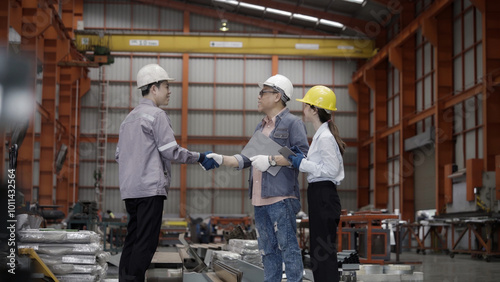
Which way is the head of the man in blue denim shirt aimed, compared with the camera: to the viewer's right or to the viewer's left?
to the viewer's left

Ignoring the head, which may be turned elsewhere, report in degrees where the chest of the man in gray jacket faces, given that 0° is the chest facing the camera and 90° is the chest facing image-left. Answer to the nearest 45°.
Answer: approximately 225°

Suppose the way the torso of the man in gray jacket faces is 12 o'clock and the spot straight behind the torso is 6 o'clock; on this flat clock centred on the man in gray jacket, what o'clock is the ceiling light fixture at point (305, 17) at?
The ceiling light fixture is roughly at 11 o'clock from the man in gray jacket.

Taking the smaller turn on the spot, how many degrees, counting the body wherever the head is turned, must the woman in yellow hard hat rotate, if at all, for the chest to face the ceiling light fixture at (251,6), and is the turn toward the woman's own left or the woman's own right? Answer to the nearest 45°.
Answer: approximately 90° to the woman's own right

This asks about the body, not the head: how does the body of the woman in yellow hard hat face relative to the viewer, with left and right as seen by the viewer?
facing to the left of the viewer

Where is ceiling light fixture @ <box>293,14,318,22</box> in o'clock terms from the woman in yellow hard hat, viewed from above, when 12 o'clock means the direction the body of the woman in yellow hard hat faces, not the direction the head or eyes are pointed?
The ceiling light fixture is roughly at 3 o'clock from the woman in yellow hard hat.

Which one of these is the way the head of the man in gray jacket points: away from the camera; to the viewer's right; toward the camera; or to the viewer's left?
to the viewer's right

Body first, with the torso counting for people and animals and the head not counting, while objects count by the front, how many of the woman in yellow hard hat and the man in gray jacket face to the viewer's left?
1

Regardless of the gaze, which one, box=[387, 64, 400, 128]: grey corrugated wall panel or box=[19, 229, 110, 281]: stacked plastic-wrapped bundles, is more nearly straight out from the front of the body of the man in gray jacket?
the grey corrugated wall panel

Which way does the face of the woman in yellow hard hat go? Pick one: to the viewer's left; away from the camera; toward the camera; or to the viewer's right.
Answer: to the viewer's left

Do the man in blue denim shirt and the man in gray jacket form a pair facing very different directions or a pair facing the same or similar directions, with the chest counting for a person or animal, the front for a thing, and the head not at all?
very different directions

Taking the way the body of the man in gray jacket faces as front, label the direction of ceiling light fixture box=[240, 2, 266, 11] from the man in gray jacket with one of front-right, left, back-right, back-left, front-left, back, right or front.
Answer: front-left
